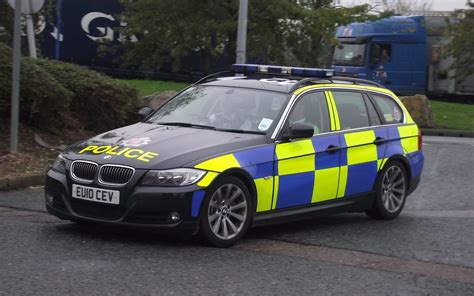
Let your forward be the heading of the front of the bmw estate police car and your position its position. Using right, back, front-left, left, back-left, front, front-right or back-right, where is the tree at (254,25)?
back-right

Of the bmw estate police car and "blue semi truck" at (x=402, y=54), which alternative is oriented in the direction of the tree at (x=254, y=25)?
the blue semi truck

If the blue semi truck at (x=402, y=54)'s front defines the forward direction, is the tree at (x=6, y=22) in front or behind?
in front

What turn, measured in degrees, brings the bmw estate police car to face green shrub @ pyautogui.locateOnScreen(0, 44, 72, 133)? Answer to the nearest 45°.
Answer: approximately 90° to its right

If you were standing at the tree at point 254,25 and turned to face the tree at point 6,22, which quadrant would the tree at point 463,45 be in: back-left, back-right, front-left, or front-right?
back-left

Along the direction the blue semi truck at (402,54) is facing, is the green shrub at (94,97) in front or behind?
in front

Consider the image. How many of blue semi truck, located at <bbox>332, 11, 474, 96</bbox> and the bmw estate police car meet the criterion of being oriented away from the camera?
0

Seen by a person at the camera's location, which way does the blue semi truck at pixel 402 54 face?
facing the viewer and to the left of the viewer

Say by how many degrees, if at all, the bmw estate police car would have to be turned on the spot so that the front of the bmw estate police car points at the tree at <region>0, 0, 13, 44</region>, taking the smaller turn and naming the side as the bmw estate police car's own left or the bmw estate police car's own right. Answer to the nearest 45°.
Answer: approximately 90° to the bmw estate police car's own right

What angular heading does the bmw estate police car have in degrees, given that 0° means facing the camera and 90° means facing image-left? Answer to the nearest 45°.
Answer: approximately 45°

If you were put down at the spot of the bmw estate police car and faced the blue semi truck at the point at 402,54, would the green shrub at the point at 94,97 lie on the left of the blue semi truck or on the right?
left

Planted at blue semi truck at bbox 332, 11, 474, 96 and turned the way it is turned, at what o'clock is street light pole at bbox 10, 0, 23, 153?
The street light pole is roughly at 11 o'clock from the blue semi truck.

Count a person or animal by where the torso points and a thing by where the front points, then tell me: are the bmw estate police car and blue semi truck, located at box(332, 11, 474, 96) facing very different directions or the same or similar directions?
same or similar directions

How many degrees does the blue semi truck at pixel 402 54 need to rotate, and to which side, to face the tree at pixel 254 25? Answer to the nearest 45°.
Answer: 0° — it already faces it
